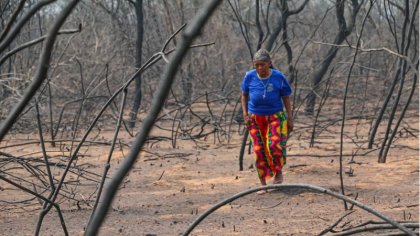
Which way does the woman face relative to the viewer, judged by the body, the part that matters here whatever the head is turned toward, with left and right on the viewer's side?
facing the viewer

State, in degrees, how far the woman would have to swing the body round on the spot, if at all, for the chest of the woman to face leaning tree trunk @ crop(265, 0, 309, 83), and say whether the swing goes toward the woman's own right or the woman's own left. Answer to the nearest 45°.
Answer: approximately 180°
